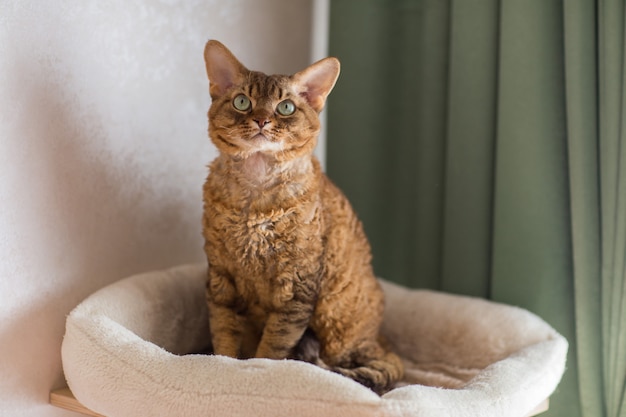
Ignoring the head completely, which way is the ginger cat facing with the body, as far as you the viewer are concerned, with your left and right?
facing the viewer and to the left of the viewer
